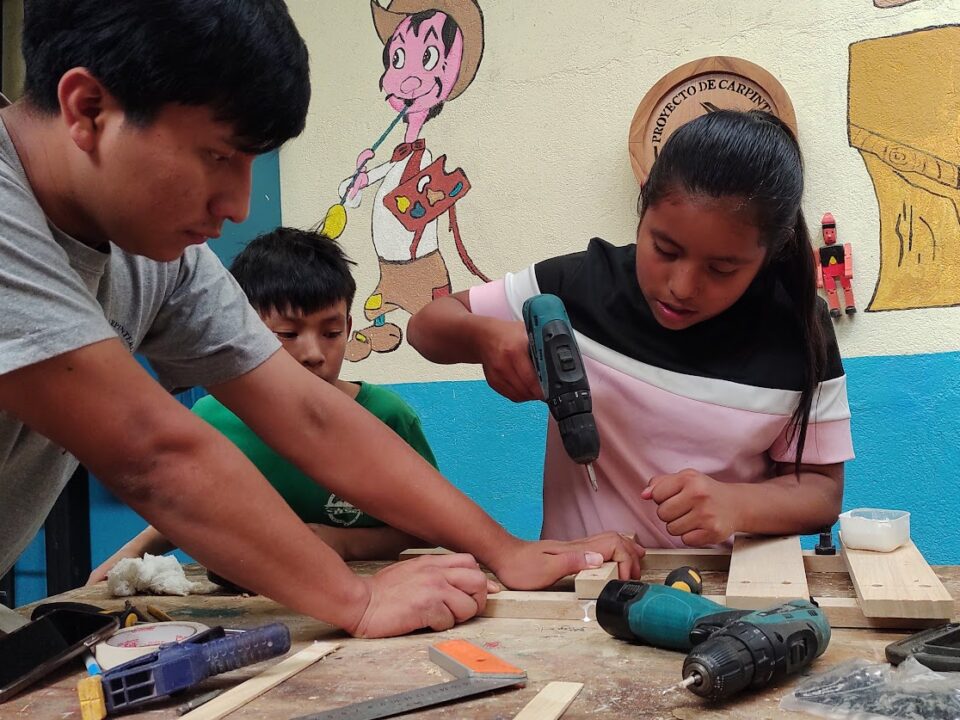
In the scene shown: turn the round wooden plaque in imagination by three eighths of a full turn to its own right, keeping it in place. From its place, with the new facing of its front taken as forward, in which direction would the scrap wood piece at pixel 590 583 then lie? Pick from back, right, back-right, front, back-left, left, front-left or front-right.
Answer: back-left

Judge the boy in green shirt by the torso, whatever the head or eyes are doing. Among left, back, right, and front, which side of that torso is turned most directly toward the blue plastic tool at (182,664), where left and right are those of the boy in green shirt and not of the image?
front

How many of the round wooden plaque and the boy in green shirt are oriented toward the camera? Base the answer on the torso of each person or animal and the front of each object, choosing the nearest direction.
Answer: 2

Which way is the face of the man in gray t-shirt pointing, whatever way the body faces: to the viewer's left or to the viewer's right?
to the viewer's right

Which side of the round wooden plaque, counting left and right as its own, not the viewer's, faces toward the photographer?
front

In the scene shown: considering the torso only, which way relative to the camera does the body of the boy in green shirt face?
toward the camera

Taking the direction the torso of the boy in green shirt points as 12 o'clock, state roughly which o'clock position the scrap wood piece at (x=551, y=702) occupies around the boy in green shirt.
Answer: The scrap wood piece is roughly at 12 o'clock from the boy in green shirt.

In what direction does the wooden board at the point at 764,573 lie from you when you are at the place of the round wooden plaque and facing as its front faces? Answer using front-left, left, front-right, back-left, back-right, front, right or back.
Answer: front

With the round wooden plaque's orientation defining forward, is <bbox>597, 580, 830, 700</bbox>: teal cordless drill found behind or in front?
in front

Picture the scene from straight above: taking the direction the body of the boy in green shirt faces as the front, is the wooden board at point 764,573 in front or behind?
in front

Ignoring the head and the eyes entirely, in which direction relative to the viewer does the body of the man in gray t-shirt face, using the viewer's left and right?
facing the viewer and to the right of the viewer

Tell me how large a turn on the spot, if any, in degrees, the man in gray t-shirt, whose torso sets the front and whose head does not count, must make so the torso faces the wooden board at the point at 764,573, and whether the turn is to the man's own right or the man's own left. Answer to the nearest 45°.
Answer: approximately 45° to the man's own left
